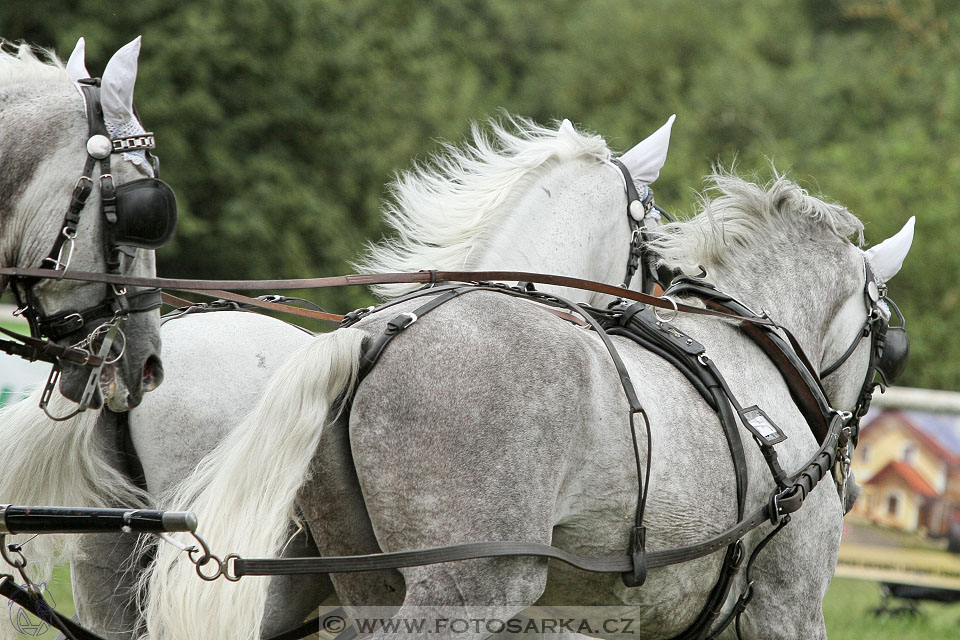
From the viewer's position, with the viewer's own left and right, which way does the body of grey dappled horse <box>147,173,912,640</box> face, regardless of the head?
facing away from the viewer and to the right of the viewer

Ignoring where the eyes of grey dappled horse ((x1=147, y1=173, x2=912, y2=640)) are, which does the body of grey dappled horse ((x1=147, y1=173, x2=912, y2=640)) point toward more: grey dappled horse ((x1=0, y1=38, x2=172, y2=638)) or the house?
the house

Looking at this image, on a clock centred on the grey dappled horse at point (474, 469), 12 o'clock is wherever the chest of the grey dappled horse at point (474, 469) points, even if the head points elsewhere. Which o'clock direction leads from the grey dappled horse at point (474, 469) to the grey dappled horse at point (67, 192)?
the grey dappled horse at point (67, 192) is roughly at 7 o'clock from the grey dappled horse at point (474, 469).

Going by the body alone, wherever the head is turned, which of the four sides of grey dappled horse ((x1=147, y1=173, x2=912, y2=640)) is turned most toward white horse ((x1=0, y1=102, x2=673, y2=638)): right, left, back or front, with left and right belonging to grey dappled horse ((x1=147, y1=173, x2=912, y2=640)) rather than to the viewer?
left

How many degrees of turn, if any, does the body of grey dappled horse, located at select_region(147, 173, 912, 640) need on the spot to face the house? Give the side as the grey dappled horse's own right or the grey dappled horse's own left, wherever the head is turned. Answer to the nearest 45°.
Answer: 0° — it already faces it
